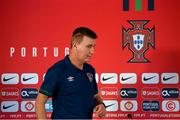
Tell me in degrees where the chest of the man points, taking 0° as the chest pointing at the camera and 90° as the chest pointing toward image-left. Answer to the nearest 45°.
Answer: approximately 315°
